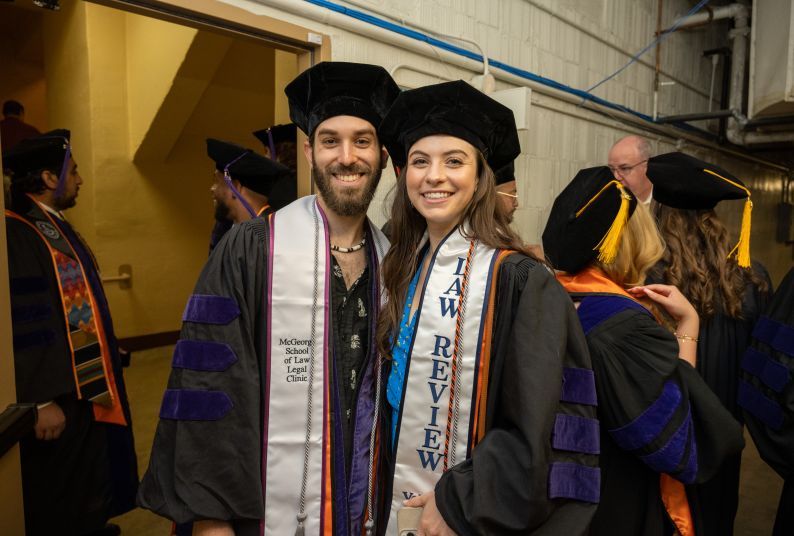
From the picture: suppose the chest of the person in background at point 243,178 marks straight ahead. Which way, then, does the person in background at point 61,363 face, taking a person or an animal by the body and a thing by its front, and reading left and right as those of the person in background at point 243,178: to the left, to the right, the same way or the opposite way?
the opposite way

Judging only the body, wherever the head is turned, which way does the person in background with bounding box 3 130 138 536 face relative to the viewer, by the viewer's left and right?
facing to the right of the viewer

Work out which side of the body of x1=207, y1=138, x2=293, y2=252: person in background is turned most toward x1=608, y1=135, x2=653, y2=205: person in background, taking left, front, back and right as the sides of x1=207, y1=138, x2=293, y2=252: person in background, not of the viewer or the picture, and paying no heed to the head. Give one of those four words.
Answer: back

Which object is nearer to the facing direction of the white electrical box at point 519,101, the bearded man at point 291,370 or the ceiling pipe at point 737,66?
the bearded man

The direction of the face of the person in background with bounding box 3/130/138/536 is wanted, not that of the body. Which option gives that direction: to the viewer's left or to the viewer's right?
to the viewer's right

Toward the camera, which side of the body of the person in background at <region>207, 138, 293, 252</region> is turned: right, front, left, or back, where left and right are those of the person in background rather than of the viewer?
left

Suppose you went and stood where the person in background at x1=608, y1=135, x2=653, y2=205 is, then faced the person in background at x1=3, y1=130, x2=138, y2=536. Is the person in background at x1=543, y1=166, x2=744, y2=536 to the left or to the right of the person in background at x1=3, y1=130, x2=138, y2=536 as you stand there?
left

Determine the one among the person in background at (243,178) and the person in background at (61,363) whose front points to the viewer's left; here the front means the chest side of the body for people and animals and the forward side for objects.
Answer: the person in background at (243,178)

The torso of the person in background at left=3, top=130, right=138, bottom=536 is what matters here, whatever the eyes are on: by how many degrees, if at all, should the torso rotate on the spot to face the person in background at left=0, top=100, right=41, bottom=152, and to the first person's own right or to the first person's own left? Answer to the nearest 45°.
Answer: approximately 90° to the first person's own left
